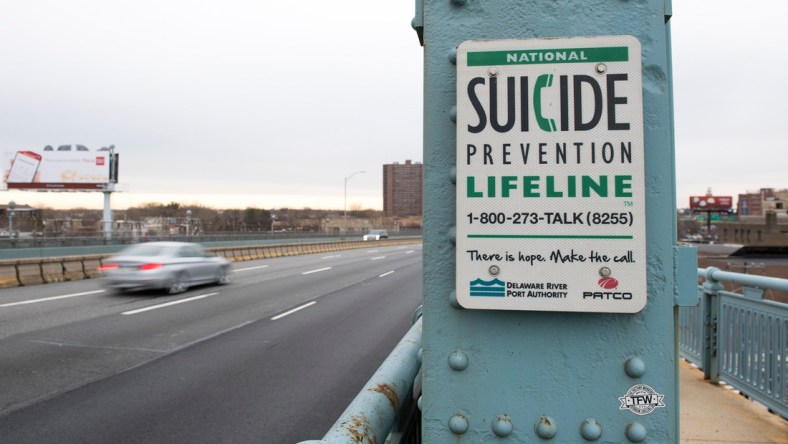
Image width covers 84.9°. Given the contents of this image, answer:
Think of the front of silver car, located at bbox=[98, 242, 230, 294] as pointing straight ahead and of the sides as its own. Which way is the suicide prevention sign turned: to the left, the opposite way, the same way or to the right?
the opposite way

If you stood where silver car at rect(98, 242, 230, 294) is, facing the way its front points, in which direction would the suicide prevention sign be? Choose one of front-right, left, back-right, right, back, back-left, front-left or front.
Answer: back-right

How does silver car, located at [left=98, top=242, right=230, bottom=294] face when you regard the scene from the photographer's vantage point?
facing away from the viewer and to the right of the viewer

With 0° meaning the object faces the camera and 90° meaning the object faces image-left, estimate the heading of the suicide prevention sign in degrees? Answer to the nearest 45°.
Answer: approximately 0°

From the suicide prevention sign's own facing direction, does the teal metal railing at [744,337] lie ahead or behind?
behind

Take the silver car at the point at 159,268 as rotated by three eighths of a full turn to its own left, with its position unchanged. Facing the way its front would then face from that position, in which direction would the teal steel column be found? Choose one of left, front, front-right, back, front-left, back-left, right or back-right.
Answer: left

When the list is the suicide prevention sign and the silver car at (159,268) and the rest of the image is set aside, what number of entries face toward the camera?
1

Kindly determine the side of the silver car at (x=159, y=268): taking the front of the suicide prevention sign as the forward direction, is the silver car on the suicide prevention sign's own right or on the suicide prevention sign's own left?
on the suicide prevention sign's own right

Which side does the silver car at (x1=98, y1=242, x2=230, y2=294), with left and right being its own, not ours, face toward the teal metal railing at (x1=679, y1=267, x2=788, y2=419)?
right
